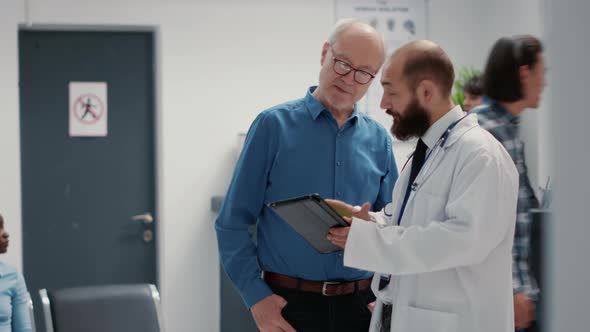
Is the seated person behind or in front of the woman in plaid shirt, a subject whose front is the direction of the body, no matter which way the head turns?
behind

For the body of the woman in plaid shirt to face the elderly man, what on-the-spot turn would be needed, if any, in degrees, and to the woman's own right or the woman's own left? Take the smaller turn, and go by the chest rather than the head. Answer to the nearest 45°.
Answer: approximately 135° to the woman's own right

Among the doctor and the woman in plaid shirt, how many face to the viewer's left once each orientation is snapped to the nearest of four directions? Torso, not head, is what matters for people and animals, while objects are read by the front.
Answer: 1

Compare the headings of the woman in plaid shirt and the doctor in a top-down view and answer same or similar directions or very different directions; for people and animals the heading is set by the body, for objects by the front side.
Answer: very different directions

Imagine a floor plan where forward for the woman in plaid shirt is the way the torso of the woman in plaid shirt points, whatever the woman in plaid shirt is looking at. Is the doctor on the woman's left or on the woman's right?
on the woman's right

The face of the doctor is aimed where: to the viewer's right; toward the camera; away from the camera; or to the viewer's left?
to the viewer's left

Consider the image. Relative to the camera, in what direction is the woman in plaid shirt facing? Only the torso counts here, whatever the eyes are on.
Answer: to the viewer's right

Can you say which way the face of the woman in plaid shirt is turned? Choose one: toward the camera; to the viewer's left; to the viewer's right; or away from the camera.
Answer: to the viewer's right

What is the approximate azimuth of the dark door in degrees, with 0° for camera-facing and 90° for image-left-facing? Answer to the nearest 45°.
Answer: approximately 0°

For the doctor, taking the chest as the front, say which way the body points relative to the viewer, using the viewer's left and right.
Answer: facing to the left of the viewer
